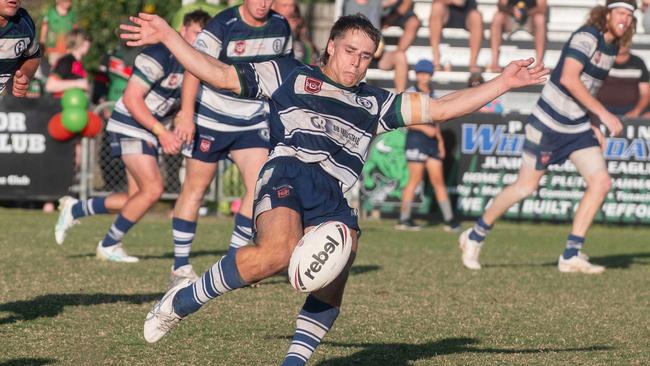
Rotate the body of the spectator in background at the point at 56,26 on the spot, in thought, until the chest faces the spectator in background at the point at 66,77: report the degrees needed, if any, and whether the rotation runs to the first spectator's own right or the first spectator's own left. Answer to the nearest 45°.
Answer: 0° — they already face them

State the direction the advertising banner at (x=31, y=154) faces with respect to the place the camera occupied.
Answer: facing the viewer

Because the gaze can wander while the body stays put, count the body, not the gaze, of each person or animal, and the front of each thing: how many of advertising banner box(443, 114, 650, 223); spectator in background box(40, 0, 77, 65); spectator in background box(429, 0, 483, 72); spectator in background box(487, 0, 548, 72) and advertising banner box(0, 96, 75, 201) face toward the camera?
5

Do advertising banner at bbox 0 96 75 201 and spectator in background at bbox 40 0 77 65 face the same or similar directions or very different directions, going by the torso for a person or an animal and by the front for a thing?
same or similar directions

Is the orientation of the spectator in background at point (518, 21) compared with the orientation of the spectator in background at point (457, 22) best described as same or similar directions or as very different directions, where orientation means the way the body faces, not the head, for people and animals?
same or similar directions

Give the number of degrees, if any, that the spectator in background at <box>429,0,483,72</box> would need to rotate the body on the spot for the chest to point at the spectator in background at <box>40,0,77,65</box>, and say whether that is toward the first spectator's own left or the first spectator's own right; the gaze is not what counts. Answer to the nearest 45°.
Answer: approximately 90° to the first spectator's own right

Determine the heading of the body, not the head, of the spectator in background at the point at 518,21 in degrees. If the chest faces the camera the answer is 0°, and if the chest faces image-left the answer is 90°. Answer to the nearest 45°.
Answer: approximately 0°

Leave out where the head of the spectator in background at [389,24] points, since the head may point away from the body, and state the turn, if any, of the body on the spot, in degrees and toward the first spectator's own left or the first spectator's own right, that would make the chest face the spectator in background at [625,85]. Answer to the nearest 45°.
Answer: approximately 90° to the first spectator's own left

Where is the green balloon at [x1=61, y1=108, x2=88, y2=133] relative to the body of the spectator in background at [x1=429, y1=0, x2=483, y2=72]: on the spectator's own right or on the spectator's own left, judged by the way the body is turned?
on the spectator's own right

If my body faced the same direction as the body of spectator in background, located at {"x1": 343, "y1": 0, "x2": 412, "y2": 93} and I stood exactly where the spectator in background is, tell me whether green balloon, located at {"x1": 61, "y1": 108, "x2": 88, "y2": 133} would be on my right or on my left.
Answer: on my right

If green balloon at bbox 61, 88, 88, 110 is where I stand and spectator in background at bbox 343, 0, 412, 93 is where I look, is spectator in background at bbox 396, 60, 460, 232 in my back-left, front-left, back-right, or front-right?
front-right

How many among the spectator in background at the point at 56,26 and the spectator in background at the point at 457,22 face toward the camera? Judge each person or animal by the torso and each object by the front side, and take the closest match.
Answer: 2
